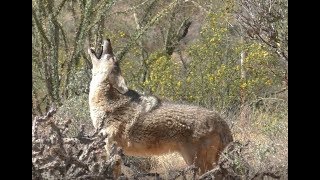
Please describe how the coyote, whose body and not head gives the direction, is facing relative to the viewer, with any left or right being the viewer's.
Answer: facing to the left of the viewer
